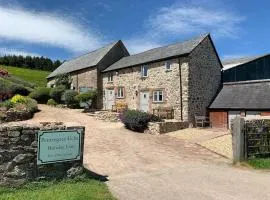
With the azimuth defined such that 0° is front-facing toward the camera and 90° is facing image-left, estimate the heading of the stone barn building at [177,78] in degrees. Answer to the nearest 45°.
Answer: approximately 45°

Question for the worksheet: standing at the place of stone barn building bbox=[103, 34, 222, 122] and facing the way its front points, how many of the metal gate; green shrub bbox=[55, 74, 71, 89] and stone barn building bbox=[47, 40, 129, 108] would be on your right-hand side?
2

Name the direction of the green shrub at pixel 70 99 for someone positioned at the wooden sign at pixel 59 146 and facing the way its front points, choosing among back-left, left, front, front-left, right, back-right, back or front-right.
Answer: back

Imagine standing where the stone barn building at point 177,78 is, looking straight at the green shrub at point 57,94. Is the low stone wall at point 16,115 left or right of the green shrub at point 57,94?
left

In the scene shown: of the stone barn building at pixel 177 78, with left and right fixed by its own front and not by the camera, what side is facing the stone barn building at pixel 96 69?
right

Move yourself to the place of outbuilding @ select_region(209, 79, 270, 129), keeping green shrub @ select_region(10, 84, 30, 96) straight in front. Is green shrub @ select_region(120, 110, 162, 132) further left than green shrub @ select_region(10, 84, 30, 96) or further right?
left

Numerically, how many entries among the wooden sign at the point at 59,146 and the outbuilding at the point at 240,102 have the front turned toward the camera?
2

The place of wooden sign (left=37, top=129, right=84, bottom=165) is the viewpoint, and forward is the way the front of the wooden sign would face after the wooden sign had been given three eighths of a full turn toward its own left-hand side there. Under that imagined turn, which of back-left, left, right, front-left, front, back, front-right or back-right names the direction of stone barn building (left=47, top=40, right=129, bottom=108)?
front-left

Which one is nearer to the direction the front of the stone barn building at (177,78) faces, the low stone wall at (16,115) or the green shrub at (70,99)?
the low stone wall

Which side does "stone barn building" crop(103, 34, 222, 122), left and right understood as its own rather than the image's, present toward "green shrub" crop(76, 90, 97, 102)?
right

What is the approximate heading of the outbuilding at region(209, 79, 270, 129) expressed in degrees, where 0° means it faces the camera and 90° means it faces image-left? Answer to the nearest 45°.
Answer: approximately 0°

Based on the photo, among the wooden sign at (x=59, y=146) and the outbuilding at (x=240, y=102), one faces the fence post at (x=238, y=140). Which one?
the outbuilding

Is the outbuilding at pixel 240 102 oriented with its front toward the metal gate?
yes

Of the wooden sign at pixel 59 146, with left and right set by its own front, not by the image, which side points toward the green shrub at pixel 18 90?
back
